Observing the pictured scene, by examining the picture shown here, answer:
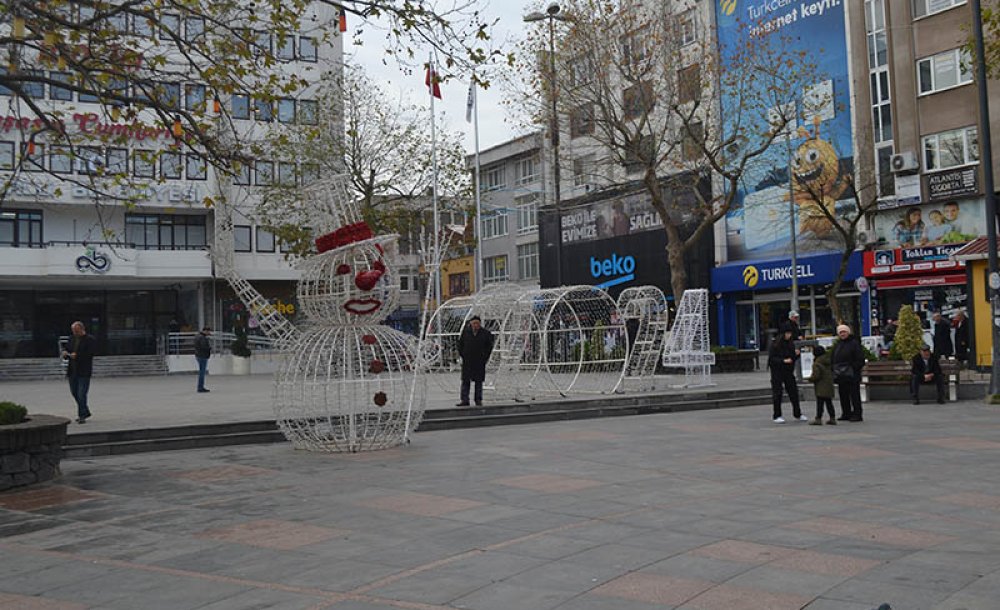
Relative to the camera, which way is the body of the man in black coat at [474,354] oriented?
toward the camera

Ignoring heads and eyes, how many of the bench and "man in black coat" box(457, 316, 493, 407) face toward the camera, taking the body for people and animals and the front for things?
2

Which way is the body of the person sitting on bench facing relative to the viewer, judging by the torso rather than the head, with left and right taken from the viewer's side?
facing the viewer

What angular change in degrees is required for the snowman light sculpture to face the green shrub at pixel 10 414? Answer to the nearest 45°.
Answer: approximately 135° to its right

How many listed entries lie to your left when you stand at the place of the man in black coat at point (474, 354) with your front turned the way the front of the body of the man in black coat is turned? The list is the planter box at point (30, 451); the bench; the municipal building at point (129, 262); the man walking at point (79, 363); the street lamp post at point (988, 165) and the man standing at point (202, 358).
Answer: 2

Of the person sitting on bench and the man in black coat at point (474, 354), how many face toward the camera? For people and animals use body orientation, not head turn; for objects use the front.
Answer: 2

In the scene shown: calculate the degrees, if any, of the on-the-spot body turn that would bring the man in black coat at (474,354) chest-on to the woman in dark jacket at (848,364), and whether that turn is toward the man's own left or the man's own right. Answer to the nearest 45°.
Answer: approximately 45° to the man's own left

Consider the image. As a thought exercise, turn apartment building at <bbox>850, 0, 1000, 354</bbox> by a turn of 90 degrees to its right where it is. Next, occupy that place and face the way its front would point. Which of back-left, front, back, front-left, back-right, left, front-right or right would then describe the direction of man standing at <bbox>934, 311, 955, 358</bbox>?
back-left

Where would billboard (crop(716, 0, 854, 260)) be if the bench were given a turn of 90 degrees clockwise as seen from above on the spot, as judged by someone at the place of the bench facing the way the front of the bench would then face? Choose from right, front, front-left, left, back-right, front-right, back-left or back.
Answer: right

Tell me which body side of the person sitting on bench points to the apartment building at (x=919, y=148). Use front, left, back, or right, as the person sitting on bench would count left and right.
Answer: back

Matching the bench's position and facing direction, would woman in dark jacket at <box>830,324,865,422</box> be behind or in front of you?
in front

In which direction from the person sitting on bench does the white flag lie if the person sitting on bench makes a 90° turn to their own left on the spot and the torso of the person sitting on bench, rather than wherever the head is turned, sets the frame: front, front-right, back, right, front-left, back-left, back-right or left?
back-left

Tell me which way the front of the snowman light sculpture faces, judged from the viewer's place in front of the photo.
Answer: facing the viewer and to the right of the viewer

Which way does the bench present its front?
toward the camera

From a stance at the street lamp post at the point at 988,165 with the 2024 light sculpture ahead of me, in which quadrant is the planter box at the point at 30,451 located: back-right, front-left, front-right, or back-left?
front-left
